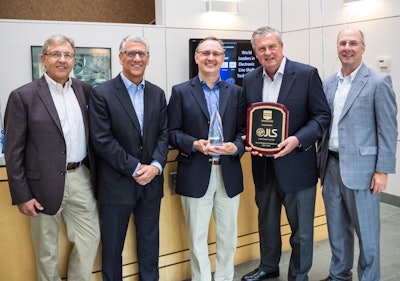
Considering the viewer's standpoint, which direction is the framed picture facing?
facing the viewer

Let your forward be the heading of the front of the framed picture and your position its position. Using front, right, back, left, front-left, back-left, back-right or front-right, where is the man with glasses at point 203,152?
front

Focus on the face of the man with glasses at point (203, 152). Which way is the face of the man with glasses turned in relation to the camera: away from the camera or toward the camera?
toward the camera

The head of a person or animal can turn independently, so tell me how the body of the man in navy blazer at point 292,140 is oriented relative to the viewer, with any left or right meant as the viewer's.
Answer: facing the viewer and to the left of the viewer

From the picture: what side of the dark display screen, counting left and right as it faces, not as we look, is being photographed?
front

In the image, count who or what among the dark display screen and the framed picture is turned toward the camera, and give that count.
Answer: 2

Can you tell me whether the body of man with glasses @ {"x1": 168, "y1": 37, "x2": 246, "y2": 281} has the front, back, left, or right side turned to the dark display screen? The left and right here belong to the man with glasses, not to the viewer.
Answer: back

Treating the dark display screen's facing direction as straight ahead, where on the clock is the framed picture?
The framed picture is roughly at 2 o'clock from the dark display screen.

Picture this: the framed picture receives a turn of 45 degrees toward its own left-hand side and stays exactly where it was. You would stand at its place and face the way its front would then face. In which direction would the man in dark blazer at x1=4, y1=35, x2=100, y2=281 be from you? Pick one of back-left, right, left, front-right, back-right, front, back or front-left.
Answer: front-right

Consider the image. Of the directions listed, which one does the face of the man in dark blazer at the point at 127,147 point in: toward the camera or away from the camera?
toward the camera

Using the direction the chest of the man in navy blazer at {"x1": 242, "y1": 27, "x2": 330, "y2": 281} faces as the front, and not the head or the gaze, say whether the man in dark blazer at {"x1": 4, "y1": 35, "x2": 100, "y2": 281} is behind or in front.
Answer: in front

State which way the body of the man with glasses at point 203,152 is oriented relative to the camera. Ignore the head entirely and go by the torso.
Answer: toward the camera

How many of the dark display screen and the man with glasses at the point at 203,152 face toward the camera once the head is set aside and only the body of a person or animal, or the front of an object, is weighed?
2
